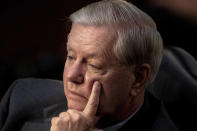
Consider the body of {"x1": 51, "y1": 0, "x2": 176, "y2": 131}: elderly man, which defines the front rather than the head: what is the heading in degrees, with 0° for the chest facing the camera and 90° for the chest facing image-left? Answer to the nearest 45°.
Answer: approximately 45°
